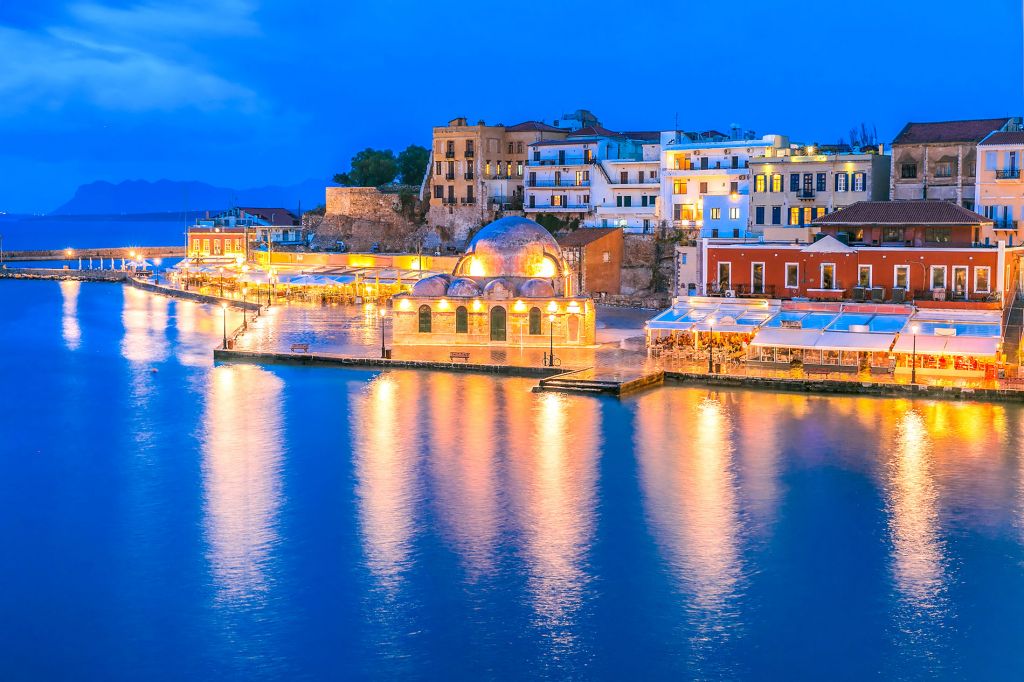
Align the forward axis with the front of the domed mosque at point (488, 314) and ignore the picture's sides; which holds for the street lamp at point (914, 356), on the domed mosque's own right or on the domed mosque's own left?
on the domed mosque's own left

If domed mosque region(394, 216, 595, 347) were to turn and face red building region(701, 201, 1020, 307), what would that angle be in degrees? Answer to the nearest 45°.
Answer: approximately 90° to its left

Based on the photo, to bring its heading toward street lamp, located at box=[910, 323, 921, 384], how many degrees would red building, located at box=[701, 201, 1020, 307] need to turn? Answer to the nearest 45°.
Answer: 0° — it already faces it

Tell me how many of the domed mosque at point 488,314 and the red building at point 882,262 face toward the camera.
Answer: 2

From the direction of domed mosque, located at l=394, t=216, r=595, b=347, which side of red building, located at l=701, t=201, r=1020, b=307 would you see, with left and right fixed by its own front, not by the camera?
right

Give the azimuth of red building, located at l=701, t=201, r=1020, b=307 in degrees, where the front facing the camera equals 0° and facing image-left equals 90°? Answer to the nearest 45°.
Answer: approximately 0°

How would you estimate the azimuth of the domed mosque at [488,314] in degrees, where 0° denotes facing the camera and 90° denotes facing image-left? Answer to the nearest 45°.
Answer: approximately 0°

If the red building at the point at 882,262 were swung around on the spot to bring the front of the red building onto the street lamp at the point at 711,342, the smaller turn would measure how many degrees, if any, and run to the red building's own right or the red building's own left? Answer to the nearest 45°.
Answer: approximately 45° to the red building's own right

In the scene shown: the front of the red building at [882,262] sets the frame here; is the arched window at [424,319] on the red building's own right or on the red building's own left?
on the red building's own right

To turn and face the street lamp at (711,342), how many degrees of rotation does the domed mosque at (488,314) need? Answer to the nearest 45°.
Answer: approximately 45° to its left
